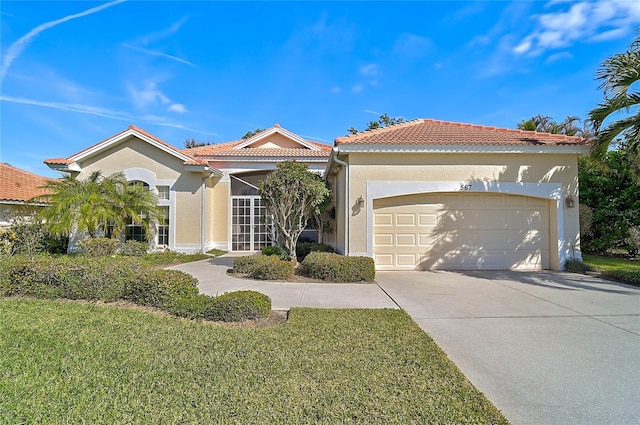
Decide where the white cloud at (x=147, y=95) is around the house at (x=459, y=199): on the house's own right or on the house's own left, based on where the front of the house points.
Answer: on the house's own right

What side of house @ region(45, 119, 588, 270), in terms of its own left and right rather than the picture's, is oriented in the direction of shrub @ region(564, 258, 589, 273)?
left

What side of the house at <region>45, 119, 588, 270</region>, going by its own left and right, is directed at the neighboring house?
right

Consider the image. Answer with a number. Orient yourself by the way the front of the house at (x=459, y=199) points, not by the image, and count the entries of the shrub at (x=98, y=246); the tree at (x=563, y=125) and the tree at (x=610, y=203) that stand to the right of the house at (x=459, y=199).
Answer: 1

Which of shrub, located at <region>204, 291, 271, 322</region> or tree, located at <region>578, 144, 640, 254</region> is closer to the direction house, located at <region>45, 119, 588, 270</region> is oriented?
the shrub

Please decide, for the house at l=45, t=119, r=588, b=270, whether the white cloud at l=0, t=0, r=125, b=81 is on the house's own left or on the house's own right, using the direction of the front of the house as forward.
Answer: on the house's own right

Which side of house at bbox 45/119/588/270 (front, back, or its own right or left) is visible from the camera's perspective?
front

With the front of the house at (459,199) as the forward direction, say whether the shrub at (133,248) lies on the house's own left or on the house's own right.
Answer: on the house's own right
